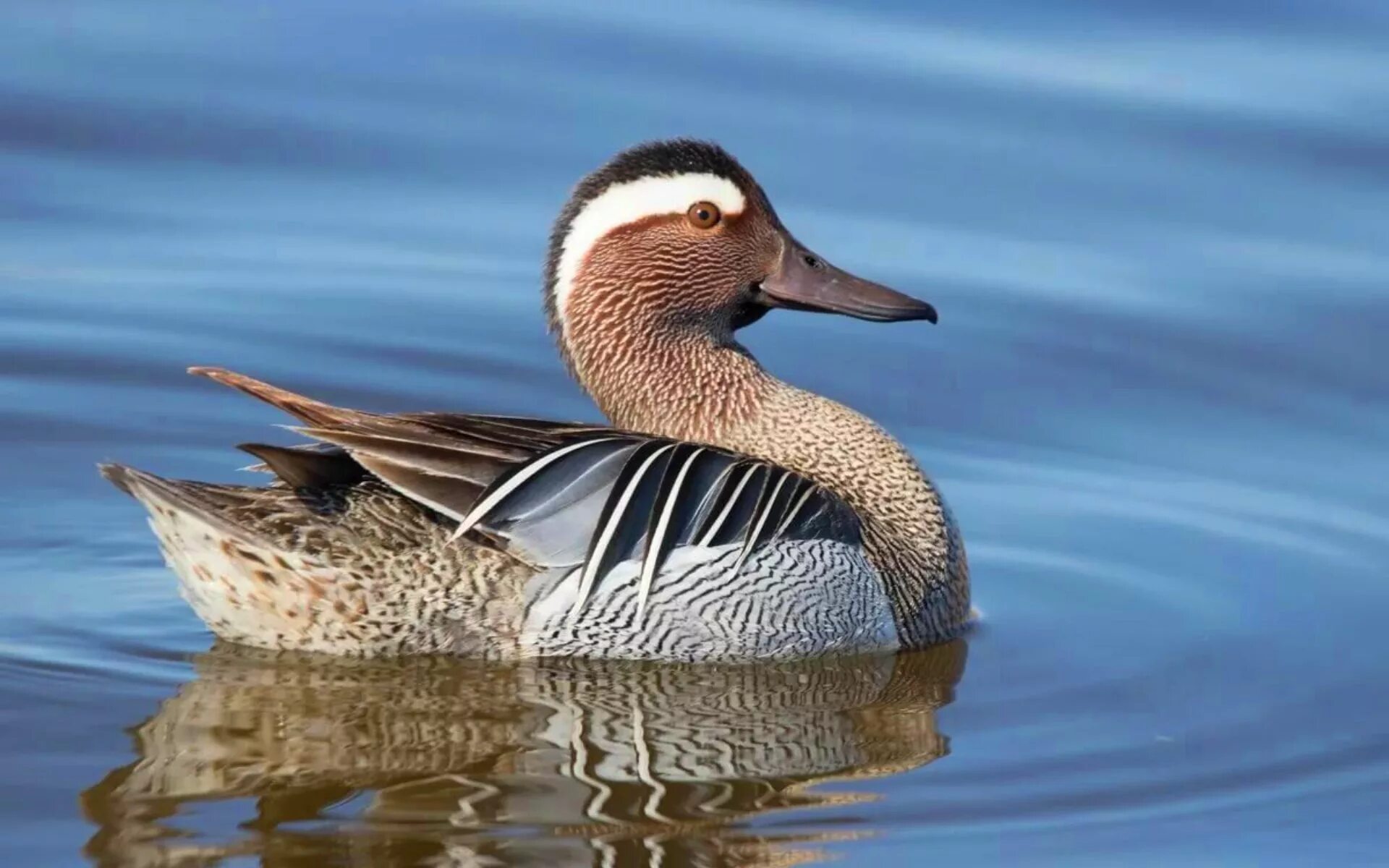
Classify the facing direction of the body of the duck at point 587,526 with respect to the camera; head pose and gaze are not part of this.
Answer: to the viewer's right
